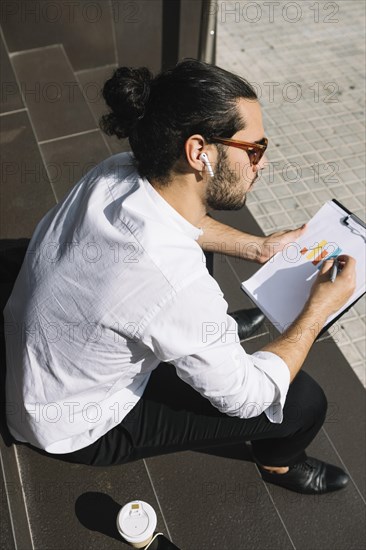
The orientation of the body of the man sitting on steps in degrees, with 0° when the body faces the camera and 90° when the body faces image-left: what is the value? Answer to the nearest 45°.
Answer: approximately 270°

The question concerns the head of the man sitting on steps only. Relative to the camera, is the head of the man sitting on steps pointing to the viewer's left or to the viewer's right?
to the viewer's right
